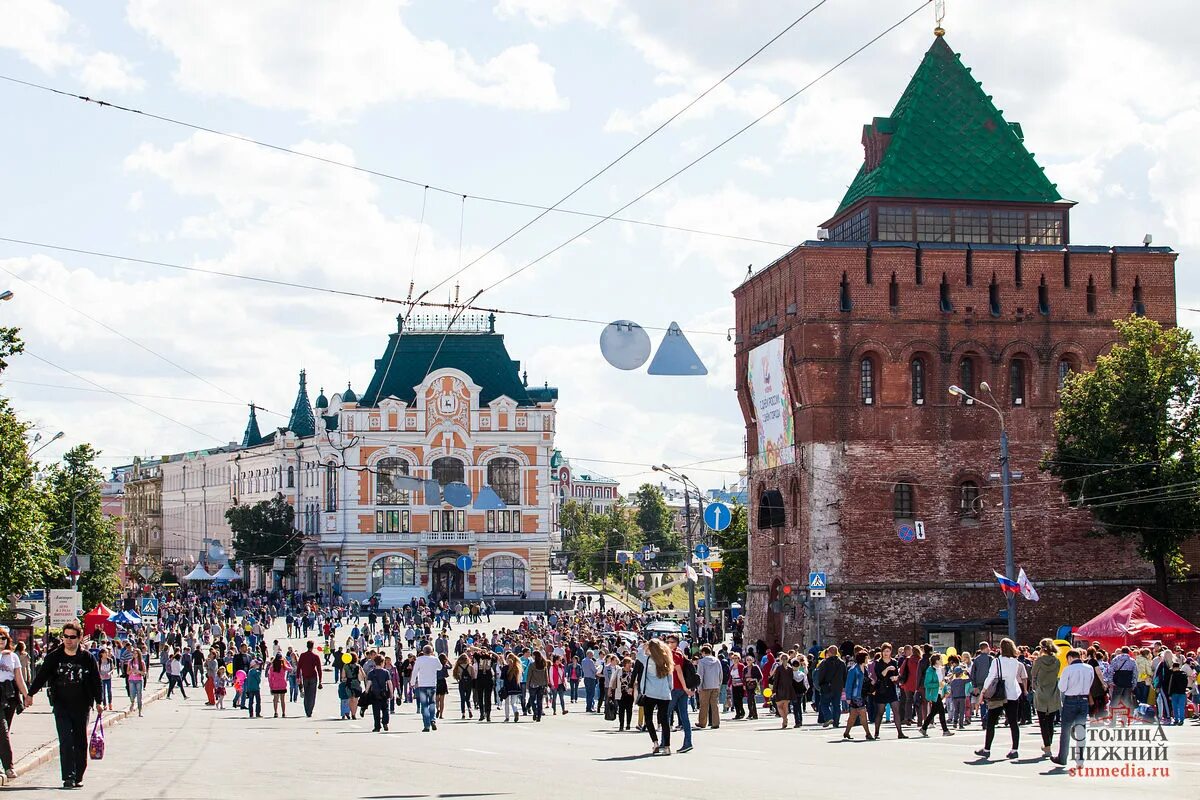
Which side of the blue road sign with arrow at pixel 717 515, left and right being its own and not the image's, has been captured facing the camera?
front

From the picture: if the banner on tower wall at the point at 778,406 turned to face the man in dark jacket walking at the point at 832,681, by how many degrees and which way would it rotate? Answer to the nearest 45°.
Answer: approximately 45° to its left

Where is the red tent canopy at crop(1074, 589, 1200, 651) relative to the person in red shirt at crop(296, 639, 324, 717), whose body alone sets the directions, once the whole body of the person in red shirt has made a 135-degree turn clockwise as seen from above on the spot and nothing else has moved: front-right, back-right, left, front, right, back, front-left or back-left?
front-left

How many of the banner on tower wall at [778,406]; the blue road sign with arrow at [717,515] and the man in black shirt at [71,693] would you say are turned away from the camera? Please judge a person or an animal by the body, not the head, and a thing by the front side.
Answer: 0

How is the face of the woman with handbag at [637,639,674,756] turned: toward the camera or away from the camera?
away from the camera

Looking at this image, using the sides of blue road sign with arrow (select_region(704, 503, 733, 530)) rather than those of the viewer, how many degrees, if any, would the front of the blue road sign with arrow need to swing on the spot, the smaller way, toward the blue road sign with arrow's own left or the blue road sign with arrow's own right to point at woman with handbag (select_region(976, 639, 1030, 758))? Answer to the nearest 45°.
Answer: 0° — it already faces them

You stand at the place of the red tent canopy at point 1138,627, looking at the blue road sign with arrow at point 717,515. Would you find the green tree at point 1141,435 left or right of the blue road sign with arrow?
right

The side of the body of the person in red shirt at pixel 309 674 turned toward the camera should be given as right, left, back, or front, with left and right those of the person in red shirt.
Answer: back

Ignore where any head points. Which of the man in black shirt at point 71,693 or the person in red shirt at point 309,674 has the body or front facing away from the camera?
the person in red shirt

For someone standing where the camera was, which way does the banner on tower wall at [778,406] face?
facing the viewer and to the left of the viewer

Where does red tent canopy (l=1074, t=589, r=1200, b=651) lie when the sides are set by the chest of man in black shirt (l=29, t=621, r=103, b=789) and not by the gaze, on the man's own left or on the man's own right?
on the man's own left

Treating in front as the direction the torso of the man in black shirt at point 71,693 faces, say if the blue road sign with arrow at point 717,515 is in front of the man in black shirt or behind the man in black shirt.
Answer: behind

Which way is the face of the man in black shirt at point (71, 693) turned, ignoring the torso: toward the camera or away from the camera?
toward the camera

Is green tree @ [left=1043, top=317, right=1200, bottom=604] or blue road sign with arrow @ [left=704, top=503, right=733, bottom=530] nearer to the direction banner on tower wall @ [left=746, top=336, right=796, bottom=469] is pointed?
the blue road sign with arrow
